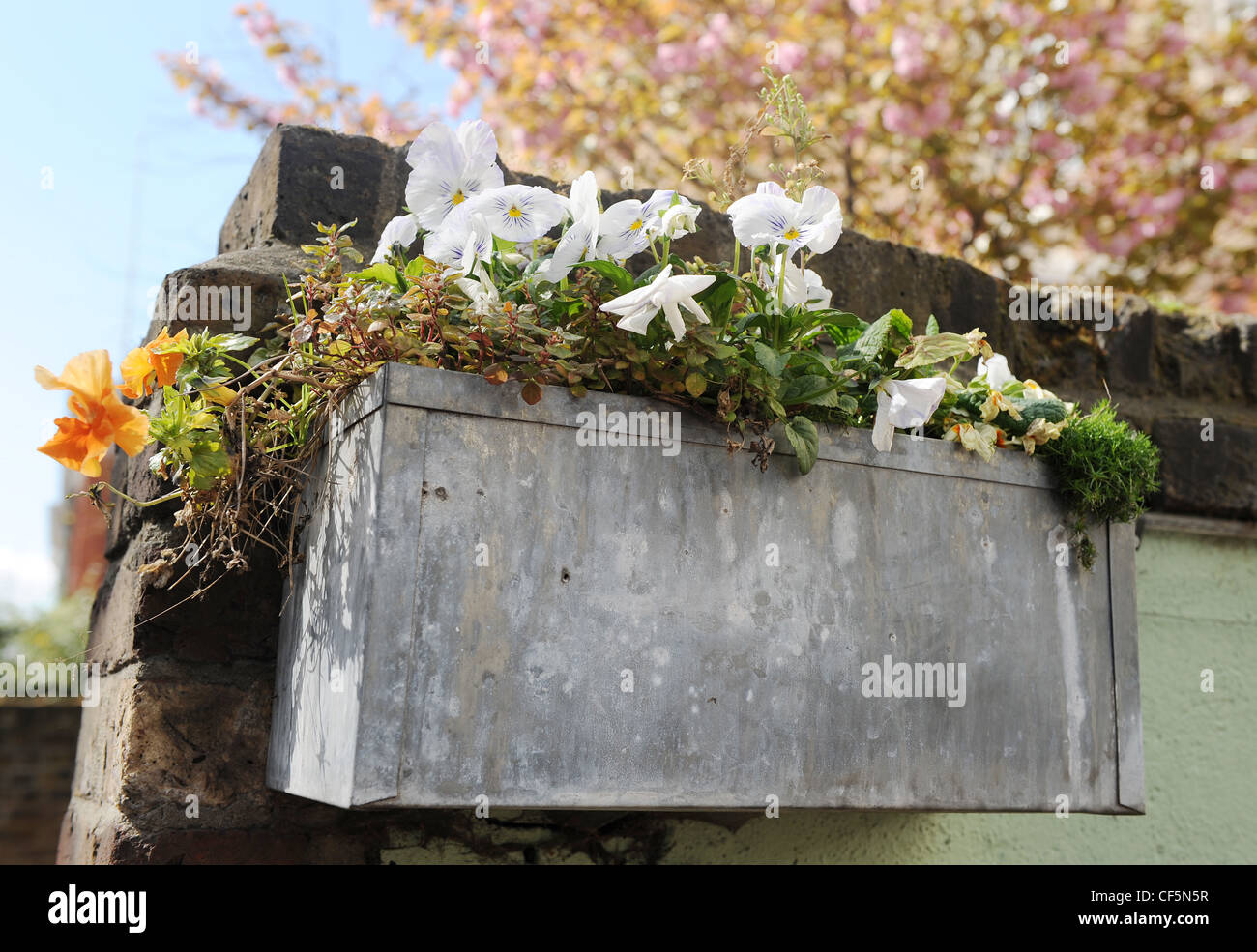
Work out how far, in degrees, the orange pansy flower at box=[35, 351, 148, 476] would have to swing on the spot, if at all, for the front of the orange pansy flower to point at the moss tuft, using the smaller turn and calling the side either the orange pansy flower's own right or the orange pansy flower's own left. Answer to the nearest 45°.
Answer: approximately 135° to the orange pansy flower's own left

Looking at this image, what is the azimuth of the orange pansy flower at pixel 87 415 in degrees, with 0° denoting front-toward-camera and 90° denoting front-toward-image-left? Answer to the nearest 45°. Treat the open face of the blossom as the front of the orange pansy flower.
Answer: approximately 45°
